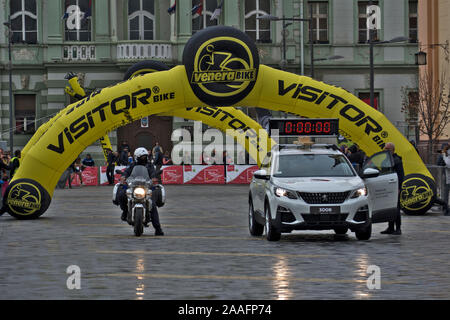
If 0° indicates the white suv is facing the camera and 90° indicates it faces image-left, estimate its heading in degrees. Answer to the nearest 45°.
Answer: approximately 0°

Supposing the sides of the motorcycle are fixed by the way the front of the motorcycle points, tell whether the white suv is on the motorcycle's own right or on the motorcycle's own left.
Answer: on the motorcycle's own left

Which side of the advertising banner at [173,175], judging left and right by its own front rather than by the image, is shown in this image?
front

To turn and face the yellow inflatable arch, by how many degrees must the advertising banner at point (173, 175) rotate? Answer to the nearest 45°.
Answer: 0° — it already faces it

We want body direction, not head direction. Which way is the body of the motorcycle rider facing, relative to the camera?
toward the camera

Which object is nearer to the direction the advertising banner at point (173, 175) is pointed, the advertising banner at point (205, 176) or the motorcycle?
the motorcycle

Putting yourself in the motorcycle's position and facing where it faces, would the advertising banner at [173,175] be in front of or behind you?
behind

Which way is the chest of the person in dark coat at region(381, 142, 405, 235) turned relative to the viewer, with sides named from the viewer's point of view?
facing to the left of the viewer

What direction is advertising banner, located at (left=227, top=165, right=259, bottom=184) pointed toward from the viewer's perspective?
toward the camera

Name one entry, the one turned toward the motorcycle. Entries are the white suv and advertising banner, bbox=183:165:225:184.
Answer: the advertising banner

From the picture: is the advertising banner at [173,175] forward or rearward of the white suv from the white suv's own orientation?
rearward
